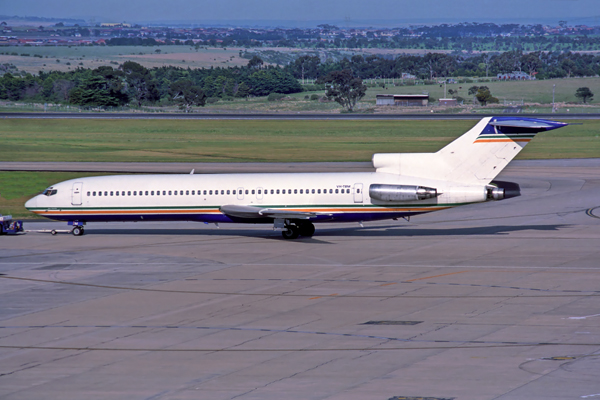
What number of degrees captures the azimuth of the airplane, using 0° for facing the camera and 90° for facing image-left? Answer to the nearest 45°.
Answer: approximately 90°

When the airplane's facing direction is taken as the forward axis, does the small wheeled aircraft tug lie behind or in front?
in front
